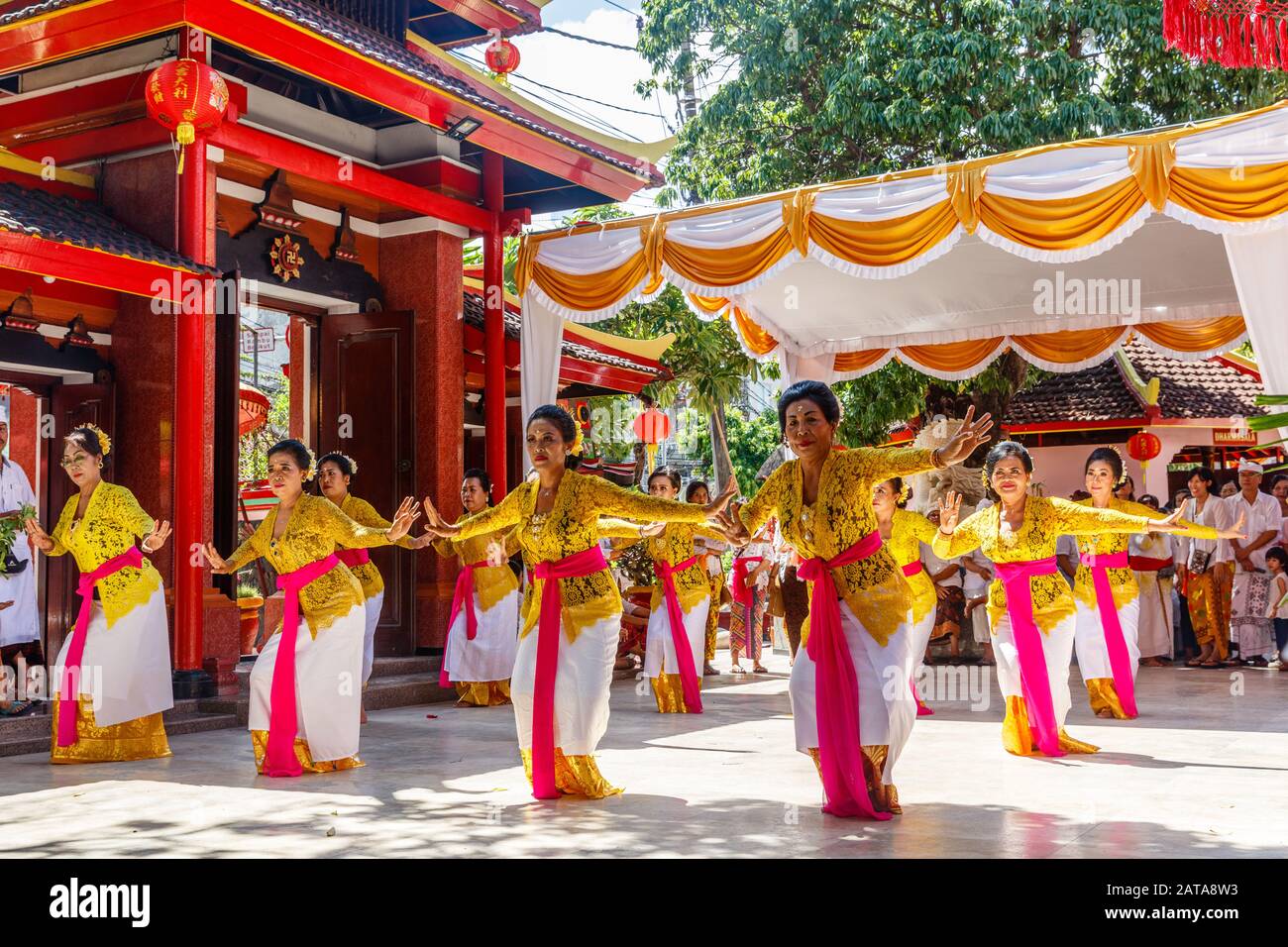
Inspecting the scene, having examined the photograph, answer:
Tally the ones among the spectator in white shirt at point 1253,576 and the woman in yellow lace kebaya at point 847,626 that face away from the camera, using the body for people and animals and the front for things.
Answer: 0

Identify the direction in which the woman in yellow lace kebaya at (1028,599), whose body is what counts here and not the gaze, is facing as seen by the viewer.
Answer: toward the camera

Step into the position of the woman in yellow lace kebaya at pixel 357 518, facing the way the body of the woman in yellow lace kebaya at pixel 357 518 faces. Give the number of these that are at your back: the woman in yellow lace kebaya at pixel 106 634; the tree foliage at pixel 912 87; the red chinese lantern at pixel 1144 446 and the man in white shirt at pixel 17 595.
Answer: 2

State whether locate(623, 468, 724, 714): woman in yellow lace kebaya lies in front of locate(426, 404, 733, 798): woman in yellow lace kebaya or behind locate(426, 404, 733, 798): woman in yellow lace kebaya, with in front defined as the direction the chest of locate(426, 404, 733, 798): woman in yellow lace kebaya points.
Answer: behind

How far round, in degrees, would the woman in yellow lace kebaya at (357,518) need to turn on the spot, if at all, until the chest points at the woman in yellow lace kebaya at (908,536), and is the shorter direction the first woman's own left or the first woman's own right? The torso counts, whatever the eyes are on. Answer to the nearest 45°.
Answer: approximately 135° to the first woman's own left

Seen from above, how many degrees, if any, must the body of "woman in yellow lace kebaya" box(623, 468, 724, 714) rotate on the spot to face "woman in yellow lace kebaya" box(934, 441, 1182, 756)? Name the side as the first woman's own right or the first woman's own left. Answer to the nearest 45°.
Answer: approximately 90° to the first woman's own left

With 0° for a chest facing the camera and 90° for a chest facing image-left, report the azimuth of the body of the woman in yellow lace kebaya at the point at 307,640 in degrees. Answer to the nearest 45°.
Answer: approximately 45°

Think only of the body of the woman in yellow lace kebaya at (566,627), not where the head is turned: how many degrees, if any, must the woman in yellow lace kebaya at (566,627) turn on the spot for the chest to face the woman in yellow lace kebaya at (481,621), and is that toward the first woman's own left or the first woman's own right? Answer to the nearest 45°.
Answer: approximately 135° to the first woman's own right

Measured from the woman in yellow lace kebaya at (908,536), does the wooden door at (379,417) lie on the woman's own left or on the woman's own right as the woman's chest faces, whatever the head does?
on the woman's own right
